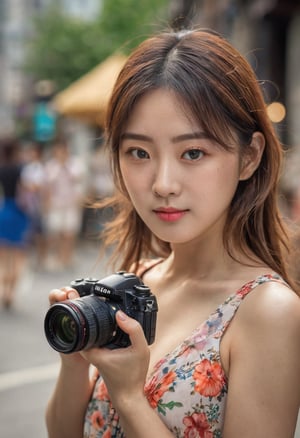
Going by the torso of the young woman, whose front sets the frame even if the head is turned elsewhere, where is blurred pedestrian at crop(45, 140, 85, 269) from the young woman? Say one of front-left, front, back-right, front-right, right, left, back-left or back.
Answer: back-right

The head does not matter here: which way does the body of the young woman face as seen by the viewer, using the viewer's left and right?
facing the viewer and to the left of the viewer
